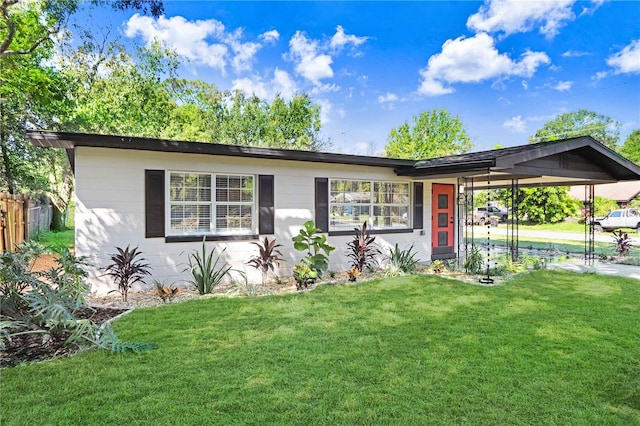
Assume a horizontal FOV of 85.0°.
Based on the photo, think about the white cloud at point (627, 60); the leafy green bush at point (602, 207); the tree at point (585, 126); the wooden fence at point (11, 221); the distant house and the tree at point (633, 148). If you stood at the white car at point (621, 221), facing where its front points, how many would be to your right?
5

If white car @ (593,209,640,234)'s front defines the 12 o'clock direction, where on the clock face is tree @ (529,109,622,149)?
The tree is roughly at 3 o'clock from the white car.

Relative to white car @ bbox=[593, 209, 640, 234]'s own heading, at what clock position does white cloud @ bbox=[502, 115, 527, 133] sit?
The white cloud is roughly at 2 o'clock from the white car.

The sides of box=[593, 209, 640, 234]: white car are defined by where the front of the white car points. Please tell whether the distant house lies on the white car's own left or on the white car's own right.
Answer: on the white car's own right

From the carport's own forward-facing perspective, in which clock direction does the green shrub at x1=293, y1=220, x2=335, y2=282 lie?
The green shrub is roughly at 3 o'clock from the carport.

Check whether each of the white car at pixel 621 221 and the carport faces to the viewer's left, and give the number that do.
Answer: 1

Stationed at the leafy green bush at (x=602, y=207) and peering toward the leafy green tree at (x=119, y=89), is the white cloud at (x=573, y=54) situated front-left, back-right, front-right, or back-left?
back-right

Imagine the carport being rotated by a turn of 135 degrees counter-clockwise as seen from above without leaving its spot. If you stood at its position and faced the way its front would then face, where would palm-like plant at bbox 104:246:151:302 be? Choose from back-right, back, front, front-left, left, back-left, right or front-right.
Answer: back-left

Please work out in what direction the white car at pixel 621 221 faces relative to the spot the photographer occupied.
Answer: facing to the left of the viewer

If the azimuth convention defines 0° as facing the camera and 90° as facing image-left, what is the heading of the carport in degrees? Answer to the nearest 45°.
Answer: approximately 315°
